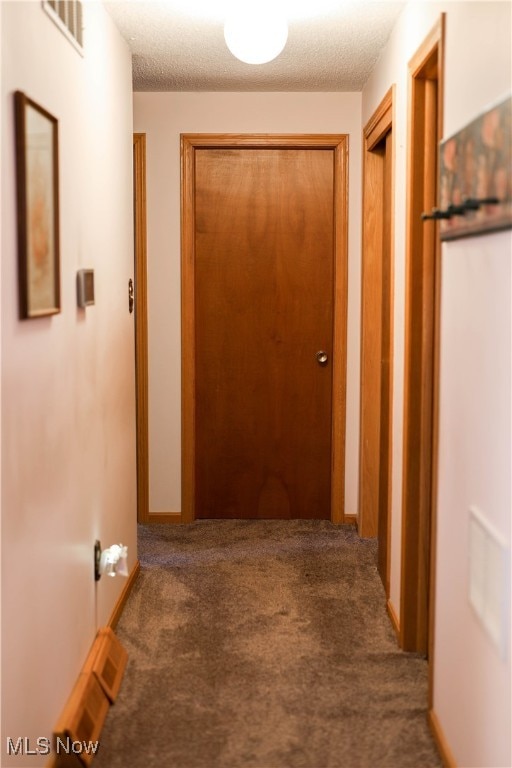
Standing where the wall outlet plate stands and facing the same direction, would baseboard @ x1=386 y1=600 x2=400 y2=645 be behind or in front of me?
in front

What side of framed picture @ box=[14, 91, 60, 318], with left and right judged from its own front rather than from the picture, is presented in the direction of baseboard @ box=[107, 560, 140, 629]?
left

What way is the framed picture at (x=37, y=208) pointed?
to the viewer's right

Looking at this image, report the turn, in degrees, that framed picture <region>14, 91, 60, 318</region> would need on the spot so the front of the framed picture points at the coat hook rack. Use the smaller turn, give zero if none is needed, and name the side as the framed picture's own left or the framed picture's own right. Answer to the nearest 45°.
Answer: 0° — it already faces it

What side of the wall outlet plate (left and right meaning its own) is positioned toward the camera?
right

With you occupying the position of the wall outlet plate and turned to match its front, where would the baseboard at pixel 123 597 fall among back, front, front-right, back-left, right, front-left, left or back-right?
left
